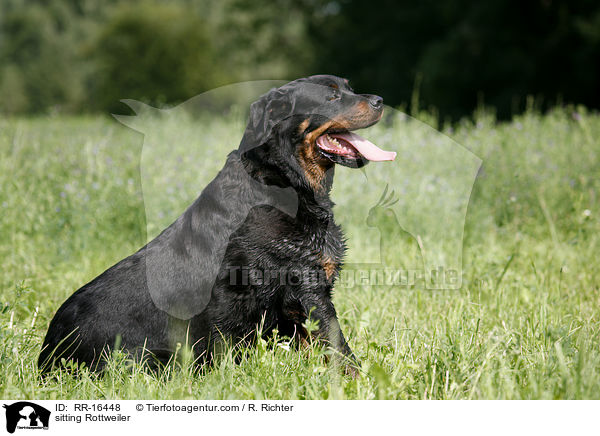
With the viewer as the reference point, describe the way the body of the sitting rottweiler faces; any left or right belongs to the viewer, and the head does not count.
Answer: facing to the right of the viewer
